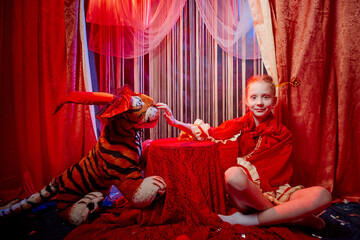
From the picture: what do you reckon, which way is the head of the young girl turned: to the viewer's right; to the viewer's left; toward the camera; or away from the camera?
toward the camera

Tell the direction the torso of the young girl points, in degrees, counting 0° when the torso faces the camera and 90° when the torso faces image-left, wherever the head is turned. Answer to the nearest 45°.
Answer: approximately 0°
